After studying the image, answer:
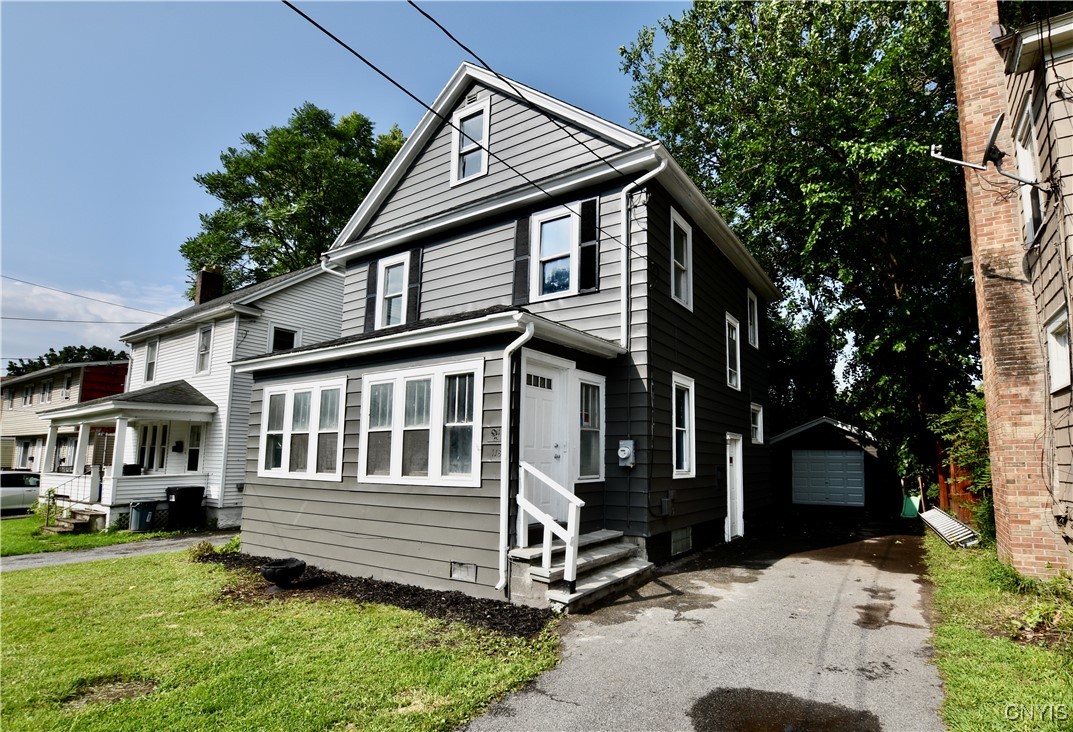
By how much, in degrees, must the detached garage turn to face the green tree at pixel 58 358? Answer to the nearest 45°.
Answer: approximately 90° to its right

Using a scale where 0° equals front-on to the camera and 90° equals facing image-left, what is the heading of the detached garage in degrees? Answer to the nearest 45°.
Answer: approximately 0°

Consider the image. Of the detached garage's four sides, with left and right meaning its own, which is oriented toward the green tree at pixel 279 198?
right

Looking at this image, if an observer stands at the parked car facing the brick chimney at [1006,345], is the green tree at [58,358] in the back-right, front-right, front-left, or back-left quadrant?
back-left

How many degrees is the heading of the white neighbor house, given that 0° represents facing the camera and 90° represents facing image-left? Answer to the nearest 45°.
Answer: approximately 45°

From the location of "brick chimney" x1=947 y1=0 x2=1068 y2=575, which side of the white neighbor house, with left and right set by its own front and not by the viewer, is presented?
left

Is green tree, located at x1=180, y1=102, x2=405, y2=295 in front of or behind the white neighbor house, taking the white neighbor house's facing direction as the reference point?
behind
